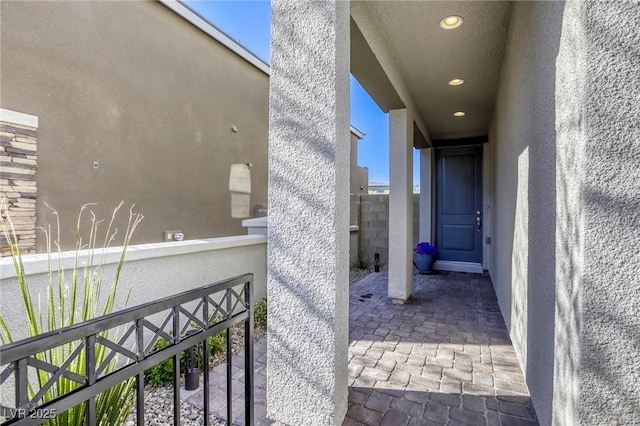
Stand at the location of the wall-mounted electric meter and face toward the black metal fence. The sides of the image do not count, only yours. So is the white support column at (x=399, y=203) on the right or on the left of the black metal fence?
left

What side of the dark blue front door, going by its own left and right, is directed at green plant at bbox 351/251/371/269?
right

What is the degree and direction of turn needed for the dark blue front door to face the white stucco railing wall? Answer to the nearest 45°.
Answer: approximately 45° to its right

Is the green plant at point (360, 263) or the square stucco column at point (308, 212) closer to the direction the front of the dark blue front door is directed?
the square stucco column

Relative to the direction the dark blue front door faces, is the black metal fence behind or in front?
in front

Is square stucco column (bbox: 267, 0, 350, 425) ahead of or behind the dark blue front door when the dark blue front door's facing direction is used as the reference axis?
ahead

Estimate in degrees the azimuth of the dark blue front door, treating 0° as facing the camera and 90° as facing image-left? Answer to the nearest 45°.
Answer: approximately 0°

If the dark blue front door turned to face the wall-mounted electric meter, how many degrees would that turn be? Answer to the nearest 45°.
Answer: approximately 45° to its right

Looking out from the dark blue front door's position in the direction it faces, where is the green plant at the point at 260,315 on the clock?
The green plant is roughly at 1 o'clock from the dark blue front door.

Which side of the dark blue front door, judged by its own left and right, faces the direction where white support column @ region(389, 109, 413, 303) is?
front
